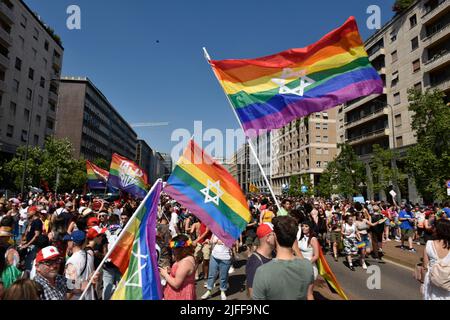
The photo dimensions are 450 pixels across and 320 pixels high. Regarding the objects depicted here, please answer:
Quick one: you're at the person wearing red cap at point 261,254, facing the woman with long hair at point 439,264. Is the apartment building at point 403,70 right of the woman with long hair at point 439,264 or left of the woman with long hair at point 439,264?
left

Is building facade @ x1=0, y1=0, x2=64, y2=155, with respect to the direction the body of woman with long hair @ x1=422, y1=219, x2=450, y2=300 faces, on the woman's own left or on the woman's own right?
on the woman's own left

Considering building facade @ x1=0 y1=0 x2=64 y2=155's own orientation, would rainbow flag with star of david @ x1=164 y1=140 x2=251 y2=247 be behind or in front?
in front

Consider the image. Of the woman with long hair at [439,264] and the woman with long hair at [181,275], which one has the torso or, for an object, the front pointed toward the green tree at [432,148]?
the woman with long hair at [439,264]

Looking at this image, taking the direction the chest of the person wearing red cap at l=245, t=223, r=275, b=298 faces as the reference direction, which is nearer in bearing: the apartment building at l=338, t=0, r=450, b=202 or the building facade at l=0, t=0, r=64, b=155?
the apartment building

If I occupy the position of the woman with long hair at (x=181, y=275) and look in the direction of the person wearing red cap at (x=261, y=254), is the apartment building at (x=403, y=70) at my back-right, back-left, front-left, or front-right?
front-left

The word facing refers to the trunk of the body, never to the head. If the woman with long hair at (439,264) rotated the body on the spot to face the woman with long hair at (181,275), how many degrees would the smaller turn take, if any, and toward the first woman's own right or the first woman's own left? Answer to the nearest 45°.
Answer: approximately 135° to the first woman's own left

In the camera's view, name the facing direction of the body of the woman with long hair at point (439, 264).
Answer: away from the camera

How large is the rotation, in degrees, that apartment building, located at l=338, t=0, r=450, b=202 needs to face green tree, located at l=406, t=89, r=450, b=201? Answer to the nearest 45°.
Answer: approximately 45° to its left

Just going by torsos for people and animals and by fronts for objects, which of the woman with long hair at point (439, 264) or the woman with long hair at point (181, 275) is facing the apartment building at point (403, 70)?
the woman with long hair at point (439, 264)

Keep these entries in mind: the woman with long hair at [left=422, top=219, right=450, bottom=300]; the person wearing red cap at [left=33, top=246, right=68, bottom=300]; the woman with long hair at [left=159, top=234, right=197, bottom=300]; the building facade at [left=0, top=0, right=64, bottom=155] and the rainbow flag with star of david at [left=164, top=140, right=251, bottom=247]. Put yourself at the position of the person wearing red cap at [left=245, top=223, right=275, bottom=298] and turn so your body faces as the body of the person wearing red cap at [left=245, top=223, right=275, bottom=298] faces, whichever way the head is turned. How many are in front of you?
1

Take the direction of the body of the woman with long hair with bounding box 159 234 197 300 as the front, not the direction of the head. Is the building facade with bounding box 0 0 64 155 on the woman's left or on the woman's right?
on the woman's right

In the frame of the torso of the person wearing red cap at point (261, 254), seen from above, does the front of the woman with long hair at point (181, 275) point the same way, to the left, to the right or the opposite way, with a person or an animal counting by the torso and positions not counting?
the opposite way

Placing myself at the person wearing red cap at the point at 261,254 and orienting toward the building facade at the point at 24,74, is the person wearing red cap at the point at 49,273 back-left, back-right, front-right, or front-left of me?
front-left
